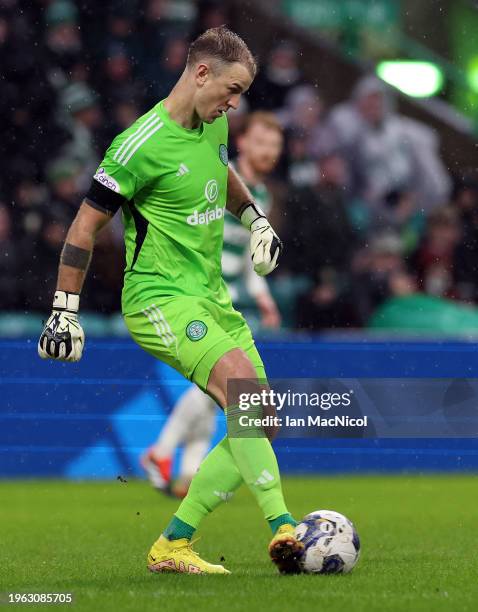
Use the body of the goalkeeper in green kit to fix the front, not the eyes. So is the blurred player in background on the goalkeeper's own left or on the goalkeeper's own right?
on the goalkeeper's own left

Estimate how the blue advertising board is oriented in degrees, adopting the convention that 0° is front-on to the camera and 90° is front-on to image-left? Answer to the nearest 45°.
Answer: approximately 0°

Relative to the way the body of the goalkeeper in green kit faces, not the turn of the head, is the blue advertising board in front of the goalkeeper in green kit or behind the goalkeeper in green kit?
behind
